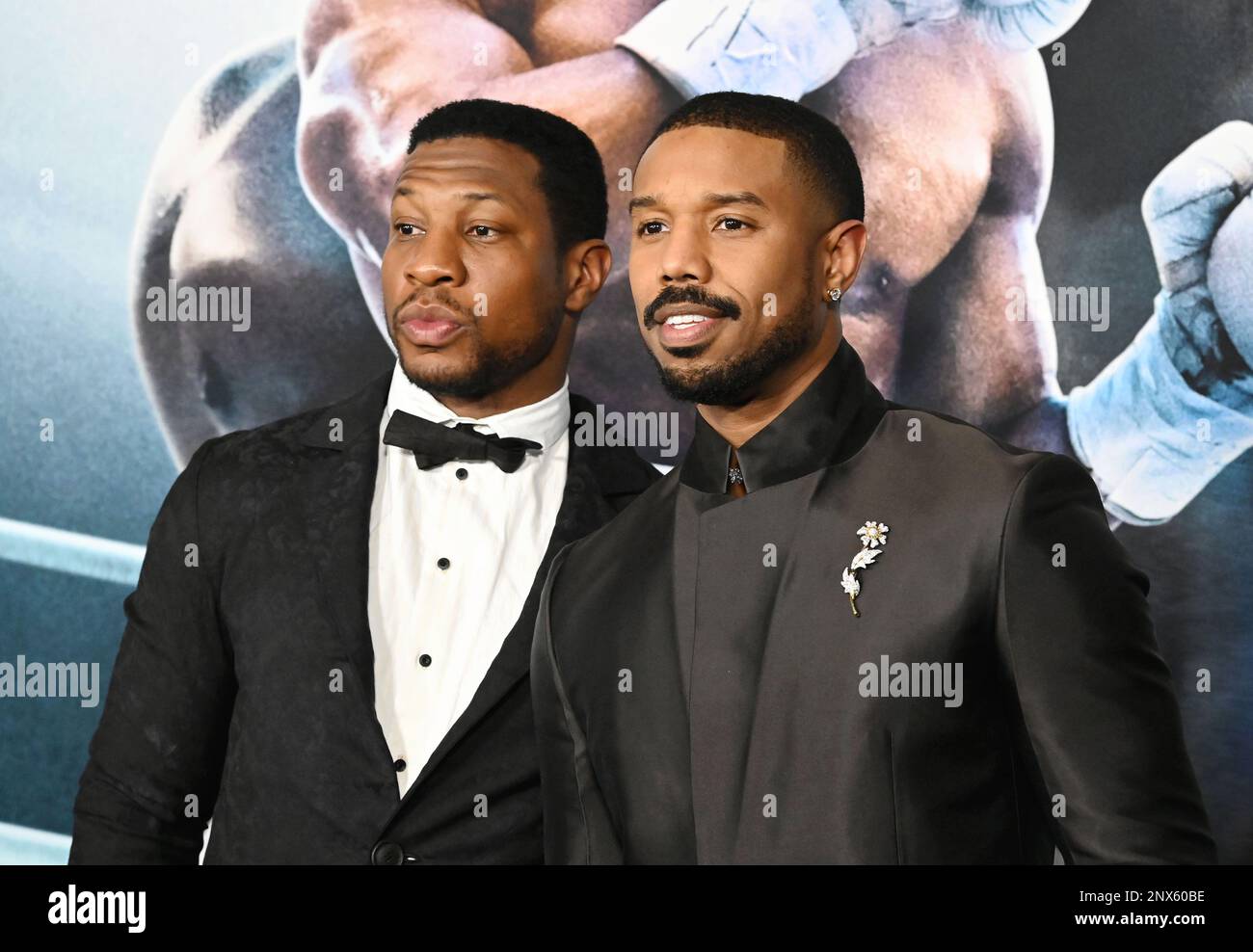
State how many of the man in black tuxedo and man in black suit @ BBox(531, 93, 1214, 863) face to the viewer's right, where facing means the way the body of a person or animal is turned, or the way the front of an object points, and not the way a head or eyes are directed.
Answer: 0

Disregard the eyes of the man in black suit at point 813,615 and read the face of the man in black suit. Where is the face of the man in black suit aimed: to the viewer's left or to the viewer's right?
to the viewer's left

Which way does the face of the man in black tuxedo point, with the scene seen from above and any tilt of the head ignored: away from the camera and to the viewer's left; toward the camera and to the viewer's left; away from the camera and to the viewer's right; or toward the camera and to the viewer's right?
toward the camera and to the viewer's left

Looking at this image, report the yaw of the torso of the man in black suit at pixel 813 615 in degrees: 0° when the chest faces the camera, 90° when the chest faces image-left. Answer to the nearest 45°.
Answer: approximately 45°

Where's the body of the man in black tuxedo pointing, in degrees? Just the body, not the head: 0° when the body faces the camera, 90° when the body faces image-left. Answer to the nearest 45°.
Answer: approximately 0°
